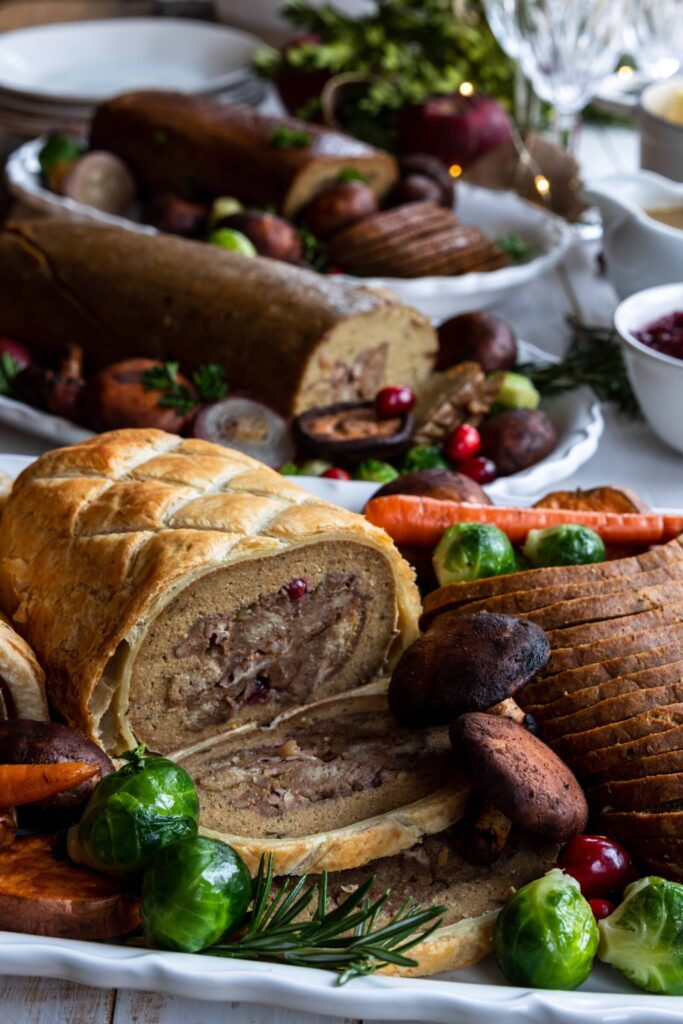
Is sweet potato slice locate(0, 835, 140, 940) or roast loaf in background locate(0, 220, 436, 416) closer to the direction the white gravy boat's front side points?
the roast loaf in background

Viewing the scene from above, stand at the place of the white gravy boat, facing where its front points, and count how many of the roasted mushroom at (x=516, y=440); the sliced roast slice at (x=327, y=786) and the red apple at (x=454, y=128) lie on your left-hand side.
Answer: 2

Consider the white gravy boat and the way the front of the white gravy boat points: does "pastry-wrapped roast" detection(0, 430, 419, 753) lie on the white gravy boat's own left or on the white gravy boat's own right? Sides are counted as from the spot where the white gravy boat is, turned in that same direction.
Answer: on the white gravy boat's own left

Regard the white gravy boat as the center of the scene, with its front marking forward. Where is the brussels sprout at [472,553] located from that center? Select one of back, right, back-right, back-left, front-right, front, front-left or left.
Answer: left

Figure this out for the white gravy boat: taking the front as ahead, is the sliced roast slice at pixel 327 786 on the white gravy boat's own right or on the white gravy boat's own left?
on the white gravy boat's own left

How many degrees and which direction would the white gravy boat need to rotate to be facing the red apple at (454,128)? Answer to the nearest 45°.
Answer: approximately 45° to its right

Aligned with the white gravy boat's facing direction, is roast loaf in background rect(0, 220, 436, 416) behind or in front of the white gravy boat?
in front

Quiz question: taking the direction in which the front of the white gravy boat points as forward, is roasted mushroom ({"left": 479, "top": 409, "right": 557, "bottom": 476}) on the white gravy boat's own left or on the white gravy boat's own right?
on the white gravy boat's own left

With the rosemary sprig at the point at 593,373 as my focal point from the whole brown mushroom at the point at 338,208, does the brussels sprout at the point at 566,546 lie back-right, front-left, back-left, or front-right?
front-right

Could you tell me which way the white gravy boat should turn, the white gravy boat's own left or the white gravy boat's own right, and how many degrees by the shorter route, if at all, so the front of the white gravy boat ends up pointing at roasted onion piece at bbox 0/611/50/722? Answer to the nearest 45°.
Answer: approximately 90° to the white gravy boat's own left

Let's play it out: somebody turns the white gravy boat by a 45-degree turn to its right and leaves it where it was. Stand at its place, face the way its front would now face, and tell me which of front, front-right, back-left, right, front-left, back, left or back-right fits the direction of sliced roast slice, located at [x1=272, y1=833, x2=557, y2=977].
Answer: back-left

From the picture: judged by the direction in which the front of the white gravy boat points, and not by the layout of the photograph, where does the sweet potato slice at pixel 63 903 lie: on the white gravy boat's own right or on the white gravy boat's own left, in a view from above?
on the white gravy boat's own left

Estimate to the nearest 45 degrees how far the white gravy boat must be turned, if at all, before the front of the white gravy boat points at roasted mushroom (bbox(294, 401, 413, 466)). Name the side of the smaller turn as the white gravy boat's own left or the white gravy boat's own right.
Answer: approximately 45° to the white gravy boat's own left

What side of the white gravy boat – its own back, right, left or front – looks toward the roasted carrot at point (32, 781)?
left

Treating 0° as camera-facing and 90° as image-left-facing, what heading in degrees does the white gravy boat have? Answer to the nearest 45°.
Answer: approximately 90°

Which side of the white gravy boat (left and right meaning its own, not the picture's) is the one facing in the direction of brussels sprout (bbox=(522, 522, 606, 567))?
left

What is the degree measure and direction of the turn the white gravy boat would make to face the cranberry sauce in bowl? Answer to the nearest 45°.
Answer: approximately 90° to its left
